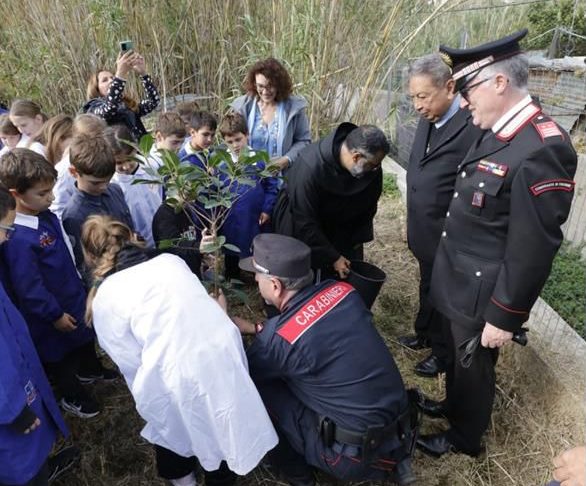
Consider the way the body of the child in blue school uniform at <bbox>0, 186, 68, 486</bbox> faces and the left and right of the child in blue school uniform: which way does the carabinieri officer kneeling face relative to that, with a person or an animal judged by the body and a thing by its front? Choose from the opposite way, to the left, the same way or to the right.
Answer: to the left

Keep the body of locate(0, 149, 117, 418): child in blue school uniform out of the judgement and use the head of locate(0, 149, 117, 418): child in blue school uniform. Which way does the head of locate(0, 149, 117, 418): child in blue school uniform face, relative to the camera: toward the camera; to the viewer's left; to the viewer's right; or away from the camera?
to the viewer's right

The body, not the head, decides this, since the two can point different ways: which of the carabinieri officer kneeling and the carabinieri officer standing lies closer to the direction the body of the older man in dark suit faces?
the carabinieri officer kneeling

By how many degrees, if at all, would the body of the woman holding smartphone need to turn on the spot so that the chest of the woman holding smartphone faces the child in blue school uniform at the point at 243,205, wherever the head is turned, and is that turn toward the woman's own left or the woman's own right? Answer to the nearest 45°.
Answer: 0° — they already face them

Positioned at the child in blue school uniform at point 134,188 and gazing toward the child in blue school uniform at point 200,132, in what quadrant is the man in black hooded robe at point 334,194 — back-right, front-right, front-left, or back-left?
front-right

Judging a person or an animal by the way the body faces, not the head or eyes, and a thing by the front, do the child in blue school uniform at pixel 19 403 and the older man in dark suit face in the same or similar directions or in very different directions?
very different directions

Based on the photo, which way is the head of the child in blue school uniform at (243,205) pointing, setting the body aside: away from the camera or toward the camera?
toward the camera

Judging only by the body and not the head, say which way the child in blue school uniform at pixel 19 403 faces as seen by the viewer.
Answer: to the viewer's right

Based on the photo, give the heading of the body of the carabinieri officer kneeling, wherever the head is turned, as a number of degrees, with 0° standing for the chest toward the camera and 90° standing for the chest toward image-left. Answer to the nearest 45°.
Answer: approximately 135°

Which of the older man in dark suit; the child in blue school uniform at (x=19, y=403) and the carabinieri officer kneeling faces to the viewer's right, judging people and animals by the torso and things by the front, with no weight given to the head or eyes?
the child in blue school uniform

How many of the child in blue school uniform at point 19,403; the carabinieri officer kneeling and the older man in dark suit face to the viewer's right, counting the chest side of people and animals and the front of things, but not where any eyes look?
1

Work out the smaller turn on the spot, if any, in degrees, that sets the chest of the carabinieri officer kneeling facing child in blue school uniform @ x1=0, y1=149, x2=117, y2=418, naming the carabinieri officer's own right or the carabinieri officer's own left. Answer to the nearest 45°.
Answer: approximately 45° to the carabinieri officer's own left

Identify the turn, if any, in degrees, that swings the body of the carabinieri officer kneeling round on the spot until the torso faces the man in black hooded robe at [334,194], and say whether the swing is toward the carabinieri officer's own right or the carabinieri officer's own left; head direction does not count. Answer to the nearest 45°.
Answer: approximately 45° to the carabinieri officer's own right
